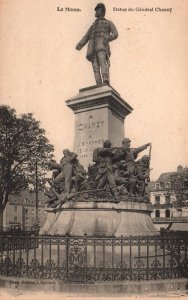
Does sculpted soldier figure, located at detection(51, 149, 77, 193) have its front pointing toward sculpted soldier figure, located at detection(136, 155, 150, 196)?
no

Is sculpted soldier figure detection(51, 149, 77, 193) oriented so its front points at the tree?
no

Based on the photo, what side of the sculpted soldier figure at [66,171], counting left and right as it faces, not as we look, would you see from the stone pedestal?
back

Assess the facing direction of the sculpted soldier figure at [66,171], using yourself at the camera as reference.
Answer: facing the viewer and to the left of the viewer

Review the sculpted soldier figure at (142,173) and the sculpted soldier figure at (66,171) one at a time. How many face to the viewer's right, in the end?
1

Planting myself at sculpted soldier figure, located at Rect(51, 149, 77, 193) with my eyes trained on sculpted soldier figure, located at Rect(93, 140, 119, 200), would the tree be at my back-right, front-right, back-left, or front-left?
back-left

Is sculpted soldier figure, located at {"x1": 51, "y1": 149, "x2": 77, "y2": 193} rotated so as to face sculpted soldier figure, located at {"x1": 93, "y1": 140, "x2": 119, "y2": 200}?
no

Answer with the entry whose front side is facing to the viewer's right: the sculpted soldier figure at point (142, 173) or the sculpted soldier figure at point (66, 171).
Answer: the sculpted soldier figure at point (142, 173)

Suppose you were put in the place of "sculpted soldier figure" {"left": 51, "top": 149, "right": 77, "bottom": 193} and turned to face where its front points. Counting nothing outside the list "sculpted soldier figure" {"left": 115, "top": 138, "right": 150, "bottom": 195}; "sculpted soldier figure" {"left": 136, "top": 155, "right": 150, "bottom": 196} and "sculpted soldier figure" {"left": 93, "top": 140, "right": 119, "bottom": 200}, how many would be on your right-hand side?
0

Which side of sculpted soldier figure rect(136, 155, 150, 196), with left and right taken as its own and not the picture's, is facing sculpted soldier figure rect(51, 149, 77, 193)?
back
